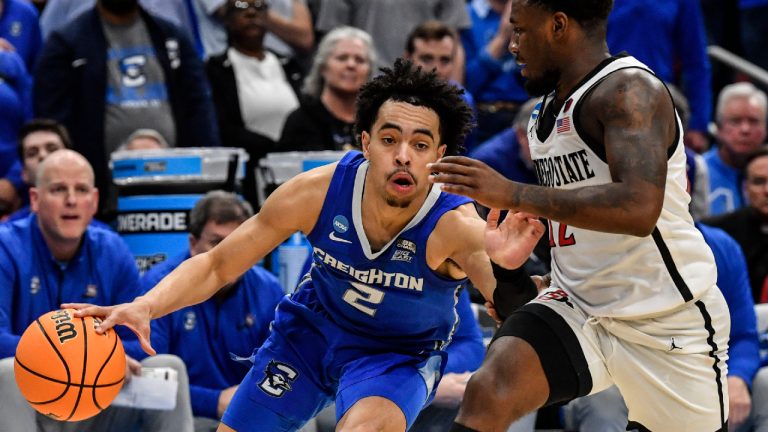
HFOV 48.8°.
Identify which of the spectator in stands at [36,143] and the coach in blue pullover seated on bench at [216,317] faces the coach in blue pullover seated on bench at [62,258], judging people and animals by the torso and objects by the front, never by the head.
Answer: the spectator in stands at [36,143]

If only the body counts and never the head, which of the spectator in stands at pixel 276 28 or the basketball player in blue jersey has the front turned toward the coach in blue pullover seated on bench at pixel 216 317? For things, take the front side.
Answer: the spectator in stands at pixel 276 28

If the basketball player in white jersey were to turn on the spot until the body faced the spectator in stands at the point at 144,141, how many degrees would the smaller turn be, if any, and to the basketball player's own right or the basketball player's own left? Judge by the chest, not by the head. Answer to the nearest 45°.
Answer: approximately 90° to the basketball player's own right

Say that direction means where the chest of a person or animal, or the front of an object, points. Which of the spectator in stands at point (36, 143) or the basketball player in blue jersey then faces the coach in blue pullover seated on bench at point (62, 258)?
the spectator in stands at point (36, 143)

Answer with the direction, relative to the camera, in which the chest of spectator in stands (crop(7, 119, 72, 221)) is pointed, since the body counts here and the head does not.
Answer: toward the camera

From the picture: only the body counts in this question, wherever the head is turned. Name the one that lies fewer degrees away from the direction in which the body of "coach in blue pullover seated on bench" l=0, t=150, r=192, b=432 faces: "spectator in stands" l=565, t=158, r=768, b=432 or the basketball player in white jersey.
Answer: the basketball player in white jersey

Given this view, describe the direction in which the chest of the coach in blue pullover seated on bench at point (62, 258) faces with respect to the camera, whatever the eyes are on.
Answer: toward the camera

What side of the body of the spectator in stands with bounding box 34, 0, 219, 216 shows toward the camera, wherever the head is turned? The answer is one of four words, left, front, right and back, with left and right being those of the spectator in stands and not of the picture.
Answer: front

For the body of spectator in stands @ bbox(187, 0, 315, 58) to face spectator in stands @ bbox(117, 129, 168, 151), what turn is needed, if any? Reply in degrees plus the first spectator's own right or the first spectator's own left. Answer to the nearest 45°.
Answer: approximately 45° to the first spectator's own right

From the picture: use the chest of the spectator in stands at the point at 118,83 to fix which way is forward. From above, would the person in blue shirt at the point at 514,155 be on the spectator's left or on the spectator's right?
on the spectator's left

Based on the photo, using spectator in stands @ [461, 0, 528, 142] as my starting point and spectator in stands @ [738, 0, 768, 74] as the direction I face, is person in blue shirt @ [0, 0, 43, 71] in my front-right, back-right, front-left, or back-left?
back-left
